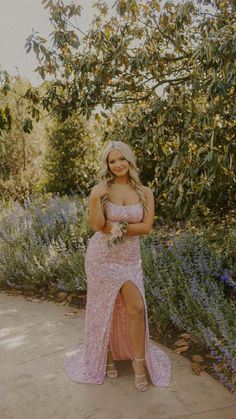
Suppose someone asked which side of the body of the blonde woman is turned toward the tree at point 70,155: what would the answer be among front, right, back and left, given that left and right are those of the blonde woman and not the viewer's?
back

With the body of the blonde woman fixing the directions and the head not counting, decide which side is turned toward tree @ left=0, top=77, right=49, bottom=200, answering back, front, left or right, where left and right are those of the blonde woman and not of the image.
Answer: back

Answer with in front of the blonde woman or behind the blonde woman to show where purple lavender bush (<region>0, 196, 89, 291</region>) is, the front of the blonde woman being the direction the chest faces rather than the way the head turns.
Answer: behind

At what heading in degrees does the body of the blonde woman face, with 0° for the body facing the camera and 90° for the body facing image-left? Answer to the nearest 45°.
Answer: approximately 0°
